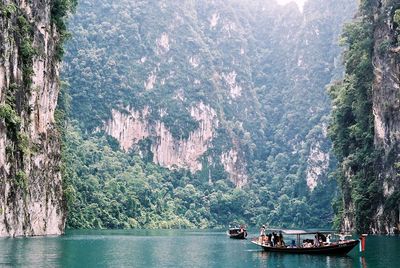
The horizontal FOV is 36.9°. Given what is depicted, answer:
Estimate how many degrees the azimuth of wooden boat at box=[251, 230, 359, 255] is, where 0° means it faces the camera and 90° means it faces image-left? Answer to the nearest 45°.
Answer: approximately 270°
